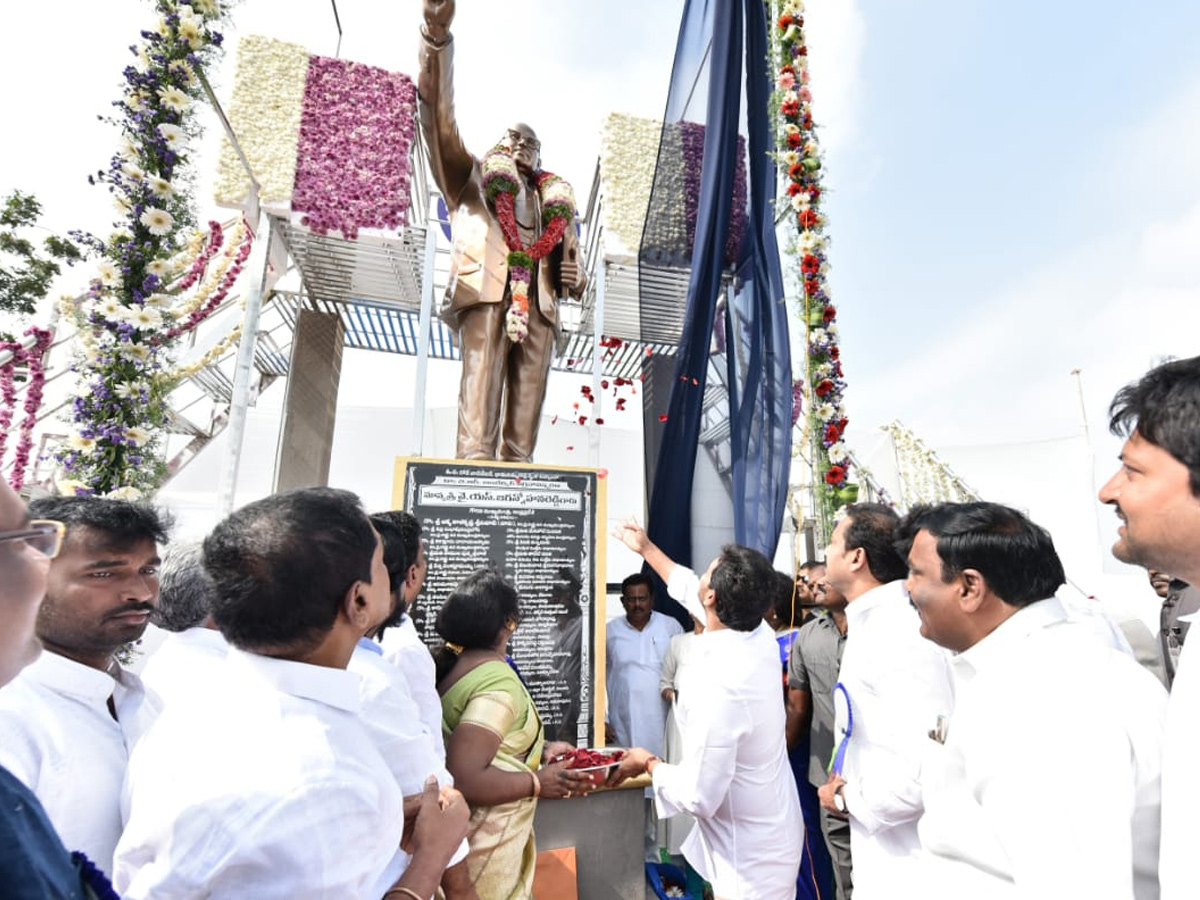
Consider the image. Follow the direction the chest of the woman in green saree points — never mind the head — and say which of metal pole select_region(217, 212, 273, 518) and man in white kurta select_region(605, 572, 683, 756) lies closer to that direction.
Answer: the man in white kurta

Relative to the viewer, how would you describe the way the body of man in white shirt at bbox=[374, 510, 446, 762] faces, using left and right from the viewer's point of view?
facing away from the viewer and to the right of the viewer

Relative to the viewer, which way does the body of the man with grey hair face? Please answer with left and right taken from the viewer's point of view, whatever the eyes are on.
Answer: facing away from the viewer and to the right of the viewer

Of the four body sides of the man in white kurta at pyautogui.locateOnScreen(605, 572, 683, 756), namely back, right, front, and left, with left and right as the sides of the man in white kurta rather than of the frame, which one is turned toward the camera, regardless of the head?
front

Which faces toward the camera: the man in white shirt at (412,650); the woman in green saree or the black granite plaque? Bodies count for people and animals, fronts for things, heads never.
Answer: the black granite plaque

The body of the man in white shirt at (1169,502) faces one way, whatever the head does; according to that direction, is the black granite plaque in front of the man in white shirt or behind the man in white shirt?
in front

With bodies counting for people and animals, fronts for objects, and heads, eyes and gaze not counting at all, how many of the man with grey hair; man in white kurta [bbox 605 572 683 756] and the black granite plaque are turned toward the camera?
2

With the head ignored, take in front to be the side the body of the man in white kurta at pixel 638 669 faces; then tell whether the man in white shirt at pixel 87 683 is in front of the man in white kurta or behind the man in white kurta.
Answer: in front

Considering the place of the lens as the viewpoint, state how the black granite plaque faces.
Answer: facing the viewer

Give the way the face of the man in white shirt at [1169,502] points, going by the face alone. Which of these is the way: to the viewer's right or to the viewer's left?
to the viewer's left

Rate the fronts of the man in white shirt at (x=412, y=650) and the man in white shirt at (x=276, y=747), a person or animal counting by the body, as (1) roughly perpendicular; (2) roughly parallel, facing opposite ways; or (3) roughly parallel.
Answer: roughly parallel

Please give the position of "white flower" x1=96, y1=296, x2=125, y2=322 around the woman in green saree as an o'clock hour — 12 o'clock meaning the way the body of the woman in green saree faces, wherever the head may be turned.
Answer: The white flower is roughly at 8 o'clock from the woman in green saree.

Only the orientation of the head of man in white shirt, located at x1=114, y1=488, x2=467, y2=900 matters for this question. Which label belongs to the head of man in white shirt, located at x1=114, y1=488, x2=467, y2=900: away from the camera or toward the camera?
away from the camera

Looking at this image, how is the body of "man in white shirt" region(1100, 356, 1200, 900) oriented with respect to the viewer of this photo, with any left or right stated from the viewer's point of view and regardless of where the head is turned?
facing to the left of the viewer

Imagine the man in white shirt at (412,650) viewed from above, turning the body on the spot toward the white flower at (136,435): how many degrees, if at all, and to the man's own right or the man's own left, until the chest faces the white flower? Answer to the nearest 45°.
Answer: approximately 90° to the man's own left

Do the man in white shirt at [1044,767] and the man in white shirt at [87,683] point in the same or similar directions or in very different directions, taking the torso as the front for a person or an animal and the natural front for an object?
very different directions

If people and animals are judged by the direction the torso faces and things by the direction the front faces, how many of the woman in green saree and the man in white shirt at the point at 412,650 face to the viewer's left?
0

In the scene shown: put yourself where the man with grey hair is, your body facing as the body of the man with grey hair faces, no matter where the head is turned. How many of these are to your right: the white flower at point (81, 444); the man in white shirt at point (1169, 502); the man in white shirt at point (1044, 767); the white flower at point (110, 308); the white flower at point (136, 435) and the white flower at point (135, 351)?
2

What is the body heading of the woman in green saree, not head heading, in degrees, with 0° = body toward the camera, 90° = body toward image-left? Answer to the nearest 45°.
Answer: approximately 225°
